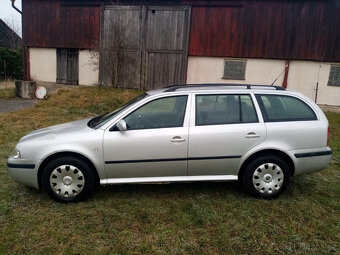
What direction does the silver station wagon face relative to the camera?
to the viewer's left

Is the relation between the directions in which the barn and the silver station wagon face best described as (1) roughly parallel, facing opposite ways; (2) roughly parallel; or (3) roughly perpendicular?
roughly perpendicular

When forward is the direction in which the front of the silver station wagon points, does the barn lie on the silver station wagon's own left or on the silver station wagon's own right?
on the silver station wagon's own right

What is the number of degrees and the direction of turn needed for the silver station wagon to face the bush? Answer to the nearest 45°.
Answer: approximately 45° to its right

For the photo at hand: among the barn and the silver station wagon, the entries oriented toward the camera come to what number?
1

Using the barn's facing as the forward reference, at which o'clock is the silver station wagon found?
The silver station wagon is roughly at 12 o'clock from the barn.

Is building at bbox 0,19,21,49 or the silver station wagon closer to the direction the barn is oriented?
the silver station wagon

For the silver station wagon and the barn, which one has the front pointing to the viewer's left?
the silver station wagon
